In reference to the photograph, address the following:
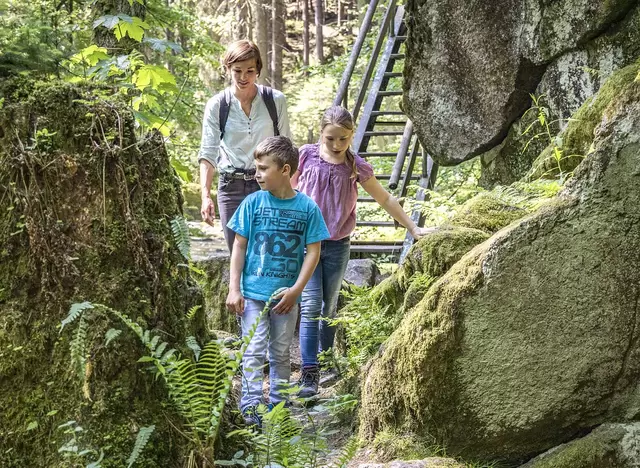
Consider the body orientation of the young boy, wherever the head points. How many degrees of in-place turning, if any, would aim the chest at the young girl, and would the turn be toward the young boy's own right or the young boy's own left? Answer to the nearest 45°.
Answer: approximately 180°

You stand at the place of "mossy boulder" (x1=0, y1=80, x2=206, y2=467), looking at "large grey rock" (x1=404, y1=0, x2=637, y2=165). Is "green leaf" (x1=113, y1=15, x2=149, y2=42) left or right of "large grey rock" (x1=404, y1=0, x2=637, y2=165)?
left

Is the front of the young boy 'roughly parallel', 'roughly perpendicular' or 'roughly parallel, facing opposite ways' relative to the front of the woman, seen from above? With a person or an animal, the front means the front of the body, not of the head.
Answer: roughly parallel

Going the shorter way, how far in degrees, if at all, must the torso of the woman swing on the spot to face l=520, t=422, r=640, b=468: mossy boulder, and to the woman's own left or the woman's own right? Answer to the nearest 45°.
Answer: approximately 45° to the woman's own left

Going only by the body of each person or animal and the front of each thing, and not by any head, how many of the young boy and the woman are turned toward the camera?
2

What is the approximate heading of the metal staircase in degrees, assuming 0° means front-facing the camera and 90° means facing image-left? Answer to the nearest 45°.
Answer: approximately 45°

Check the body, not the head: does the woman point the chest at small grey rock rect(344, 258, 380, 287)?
no

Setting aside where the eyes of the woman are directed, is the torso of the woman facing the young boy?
yes

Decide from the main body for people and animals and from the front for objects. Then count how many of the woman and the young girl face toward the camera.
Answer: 2

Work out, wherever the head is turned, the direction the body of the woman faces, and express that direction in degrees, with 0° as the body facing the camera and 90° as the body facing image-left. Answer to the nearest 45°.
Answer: approximately 0°

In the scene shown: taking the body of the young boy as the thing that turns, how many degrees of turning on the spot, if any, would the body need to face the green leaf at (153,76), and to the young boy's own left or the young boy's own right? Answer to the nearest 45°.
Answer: approximately 135° to the young boy's own right

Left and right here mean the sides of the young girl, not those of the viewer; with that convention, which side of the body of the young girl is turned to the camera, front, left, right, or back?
front

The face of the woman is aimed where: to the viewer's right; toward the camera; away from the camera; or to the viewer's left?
toward the camera

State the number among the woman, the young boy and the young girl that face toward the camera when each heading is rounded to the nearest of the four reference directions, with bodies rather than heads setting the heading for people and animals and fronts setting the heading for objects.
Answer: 3

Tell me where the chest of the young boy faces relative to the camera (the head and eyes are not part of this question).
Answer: toward the camera
